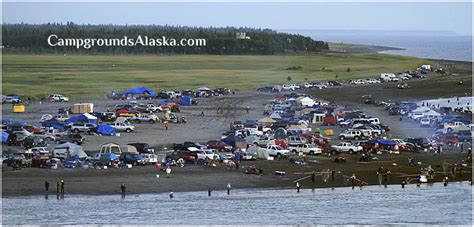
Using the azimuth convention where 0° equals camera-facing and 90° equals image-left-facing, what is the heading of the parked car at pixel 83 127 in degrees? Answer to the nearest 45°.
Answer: approximately 270°

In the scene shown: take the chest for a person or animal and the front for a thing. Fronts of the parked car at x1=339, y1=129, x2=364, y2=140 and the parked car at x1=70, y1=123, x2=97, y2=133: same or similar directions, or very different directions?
very different directions
